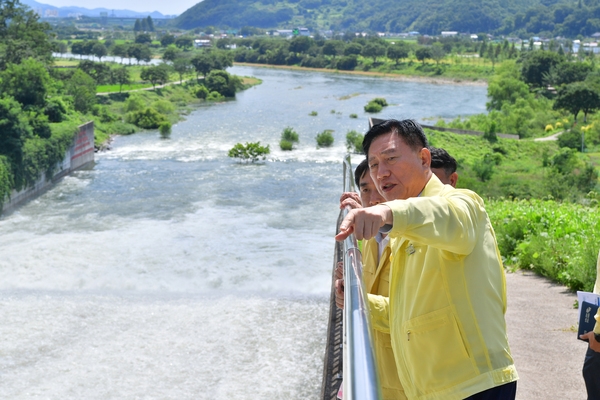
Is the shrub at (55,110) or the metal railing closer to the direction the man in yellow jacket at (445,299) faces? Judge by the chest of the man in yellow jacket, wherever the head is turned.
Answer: the metal railing

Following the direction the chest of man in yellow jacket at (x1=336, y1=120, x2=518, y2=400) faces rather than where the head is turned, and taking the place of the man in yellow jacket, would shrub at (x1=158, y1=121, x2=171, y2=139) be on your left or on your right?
on your right

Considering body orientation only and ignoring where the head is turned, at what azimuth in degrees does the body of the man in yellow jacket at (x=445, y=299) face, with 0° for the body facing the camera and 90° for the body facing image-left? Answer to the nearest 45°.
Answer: approximately 45°

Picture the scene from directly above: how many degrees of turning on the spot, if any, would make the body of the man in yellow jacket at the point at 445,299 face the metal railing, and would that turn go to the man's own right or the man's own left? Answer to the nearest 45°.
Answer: approximately 45° to the man's own left

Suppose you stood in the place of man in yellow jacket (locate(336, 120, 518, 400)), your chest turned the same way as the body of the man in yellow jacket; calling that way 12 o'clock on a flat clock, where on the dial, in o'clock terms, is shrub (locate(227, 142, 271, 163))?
The shrub is roughly at 4 o'clock from the man in yellow jacket.

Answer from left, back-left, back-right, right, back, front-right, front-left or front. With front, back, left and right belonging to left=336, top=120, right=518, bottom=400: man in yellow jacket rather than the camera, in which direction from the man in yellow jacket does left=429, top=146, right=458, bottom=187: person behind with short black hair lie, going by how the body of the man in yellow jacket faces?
back-right

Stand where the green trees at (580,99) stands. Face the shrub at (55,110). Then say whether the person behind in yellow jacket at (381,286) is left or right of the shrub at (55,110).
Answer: left

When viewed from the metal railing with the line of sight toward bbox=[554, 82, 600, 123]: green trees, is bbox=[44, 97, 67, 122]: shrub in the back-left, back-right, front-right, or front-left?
front-left

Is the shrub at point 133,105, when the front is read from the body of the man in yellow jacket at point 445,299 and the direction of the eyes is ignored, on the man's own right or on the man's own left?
on the man's own right

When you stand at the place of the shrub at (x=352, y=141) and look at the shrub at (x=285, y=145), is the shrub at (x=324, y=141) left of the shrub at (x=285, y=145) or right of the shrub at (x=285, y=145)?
right

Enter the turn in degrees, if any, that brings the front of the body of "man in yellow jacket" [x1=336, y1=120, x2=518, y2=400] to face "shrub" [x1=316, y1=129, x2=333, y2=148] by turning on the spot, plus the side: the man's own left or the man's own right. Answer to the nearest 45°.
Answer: approximately 135° to the man's own right
